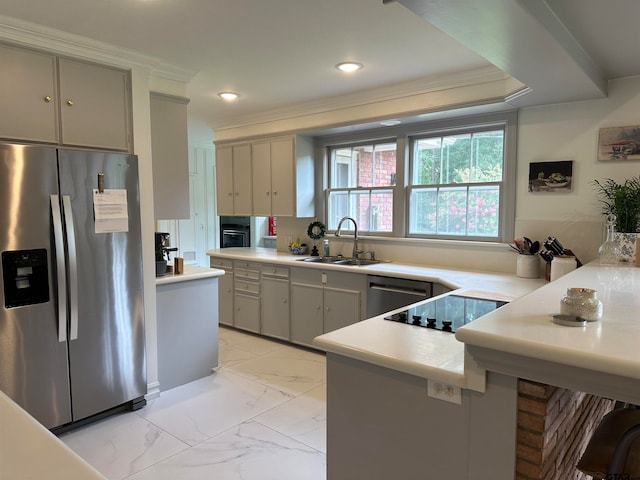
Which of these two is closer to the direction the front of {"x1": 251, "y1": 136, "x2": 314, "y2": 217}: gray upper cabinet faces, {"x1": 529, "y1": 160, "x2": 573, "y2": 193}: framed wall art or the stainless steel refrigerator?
the stainless steel refrigerator

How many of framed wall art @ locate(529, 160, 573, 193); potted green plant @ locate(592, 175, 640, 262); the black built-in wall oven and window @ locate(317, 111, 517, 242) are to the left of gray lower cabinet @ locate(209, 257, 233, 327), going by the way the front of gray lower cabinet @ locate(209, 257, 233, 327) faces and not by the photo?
3

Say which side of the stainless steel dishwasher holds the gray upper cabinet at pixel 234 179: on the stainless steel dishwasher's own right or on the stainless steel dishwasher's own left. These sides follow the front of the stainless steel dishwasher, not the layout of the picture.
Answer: on the stainless steel dishwasher's own right

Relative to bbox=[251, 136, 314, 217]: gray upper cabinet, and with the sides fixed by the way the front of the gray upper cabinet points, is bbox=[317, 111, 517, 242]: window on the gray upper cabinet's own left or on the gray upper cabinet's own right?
on the gray upper cabinet's own left

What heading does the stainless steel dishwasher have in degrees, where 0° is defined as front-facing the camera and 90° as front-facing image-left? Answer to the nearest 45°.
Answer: approximately 45°

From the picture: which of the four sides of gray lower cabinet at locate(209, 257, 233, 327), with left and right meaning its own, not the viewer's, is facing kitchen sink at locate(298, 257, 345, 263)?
left

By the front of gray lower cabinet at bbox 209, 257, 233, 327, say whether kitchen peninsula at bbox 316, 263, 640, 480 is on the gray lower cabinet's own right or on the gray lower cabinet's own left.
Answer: on the gray lower cabinet's own left

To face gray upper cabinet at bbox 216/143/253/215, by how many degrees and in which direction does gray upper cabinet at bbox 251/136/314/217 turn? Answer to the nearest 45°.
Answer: approximately 90° to its right
